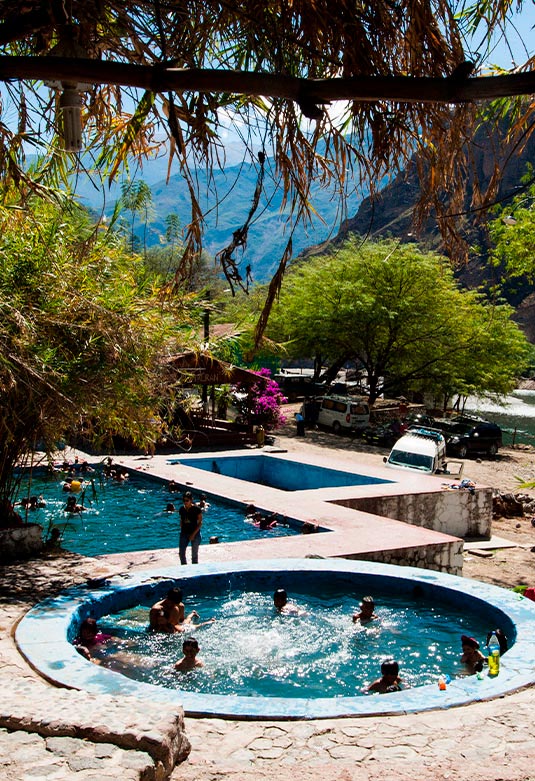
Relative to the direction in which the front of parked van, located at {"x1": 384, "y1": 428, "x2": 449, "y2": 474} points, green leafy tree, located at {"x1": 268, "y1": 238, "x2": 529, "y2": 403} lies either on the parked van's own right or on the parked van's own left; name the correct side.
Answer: on the parked van's own right

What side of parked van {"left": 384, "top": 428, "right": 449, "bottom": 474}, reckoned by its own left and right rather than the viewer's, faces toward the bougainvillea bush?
right

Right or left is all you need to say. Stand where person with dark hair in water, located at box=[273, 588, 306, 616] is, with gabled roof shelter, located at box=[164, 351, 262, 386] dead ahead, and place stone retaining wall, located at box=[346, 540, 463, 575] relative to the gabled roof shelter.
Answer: right

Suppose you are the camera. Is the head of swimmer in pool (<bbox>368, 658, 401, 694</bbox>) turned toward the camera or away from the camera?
away from the camera

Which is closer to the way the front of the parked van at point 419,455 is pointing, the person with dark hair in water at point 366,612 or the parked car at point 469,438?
the person with dark hair in water

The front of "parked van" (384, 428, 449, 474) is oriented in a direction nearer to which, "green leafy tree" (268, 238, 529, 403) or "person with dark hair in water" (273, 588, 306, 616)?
the person with dark hair in water

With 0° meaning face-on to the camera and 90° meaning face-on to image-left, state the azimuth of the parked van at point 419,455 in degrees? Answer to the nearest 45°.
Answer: approximately 45°

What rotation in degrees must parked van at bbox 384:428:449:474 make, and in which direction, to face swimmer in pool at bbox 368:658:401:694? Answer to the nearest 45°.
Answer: approximately 45° to its left
